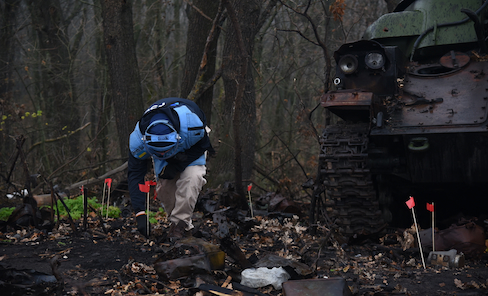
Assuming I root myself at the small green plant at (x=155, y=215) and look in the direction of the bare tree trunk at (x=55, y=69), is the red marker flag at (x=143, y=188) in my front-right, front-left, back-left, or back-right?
back-left

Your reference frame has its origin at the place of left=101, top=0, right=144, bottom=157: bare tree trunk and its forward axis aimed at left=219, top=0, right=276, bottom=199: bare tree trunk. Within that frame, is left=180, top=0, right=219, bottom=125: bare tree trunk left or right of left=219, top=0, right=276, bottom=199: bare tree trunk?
left

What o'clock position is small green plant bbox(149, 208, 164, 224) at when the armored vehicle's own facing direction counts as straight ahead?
The small green plant is roughly at 3 o'clock from the armored vehicle.

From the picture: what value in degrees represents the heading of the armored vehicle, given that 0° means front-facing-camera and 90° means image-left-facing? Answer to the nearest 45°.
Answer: approximately 0°

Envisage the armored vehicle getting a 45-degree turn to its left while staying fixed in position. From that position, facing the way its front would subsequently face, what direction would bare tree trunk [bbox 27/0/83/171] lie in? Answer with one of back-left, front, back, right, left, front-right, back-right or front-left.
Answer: back

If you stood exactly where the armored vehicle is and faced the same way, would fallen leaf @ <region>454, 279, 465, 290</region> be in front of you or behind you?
in front

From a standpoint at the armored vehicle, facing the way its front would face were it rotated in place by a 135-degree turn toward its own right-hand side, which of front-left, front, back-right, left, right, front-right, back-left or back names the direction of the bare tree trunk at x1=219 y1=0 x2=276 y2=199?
front

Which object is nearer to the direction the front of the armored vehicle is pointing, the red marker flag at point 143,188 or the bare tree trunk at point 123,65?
the red marker flag
